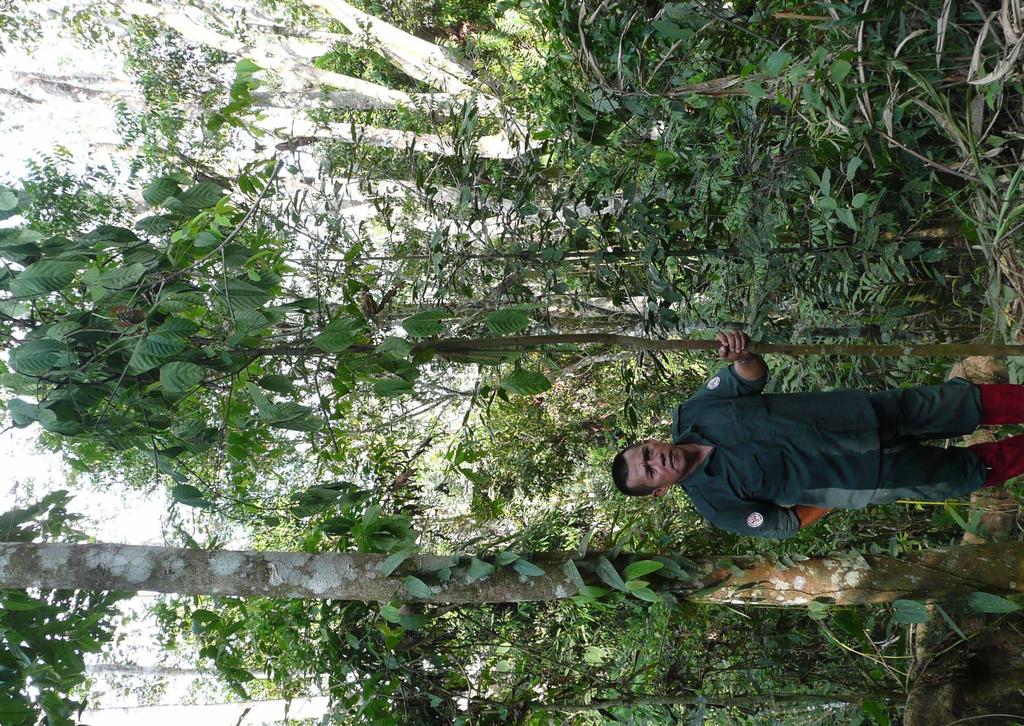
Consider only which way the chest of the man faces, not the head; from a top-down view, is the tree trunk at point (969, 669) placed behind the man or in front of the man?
behind

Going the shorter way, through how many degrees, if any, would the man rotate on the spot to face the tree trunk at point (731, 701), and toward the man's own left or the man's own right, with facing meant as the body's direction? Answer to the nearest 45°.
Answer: approximately 135° to the man's own right

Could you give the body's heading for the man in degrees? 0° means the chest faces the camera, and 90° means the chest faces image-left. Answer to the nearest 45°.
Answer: approximately 0°
